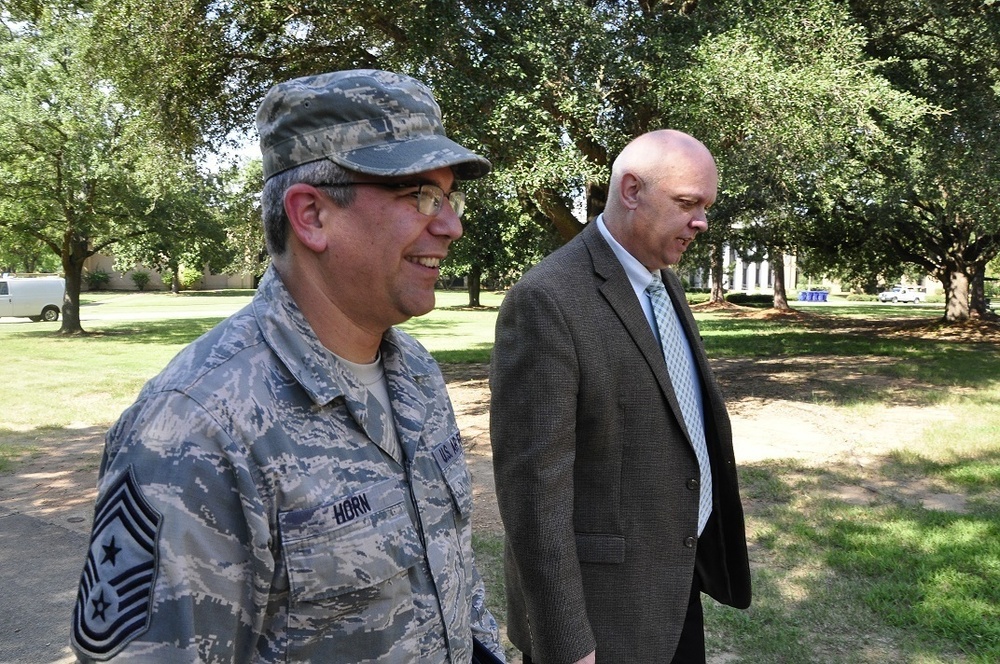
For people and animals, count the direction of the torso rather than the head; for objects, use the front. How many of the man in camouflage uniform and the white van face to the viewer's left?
1

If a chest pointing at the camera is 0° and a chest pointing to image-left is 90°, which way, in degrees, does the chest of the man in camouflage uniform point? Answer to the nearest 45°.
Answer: approximately 315°

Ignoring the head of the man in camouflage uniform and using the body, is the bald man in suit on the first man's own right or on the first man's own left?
on the first man's own left

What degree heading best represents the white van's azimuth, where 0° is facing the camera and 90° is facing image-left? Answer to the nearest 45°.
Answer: approximately 90°

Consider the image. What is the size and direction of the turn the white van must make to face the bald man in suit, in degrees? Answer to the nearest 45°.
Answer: approximately 90° to its left

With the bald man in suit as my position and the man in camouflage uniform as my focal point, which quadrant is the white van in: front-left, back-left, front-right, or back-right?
back-right

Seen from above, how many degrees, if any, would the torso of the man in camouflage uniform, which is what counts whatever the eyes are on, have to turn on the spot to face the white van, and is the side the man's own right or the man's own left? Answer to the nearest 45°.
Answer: approximately 135° to the man's own left

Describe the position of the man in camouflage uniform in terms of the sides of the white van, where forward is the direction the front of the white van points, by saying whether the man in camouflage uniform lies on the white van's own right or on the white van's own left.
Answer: on the white van's own left

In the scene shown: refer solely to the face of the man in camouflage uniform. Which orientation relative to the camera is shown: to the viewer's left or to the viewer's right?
to the viewer's right
